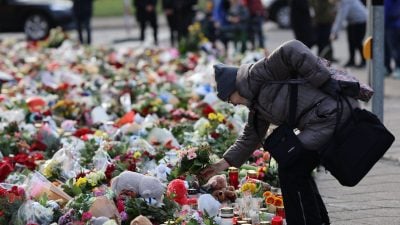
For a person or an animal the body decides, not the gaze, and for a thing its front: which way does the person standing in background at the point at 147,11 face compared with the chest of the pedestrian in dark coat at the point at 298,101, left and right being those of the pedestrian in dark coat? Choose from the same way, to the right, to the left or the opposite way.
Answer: to the left

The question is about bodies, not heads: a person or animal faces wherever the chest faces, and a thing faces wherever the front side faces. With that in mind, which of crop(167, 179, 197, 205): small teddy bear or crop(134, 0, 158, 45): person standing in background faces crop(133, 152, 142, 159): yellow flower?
the person standing in background

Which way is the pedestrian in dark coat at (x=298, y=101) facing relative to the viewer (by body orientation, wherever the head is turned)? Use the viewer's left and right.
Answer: facing to the left of the viewer
